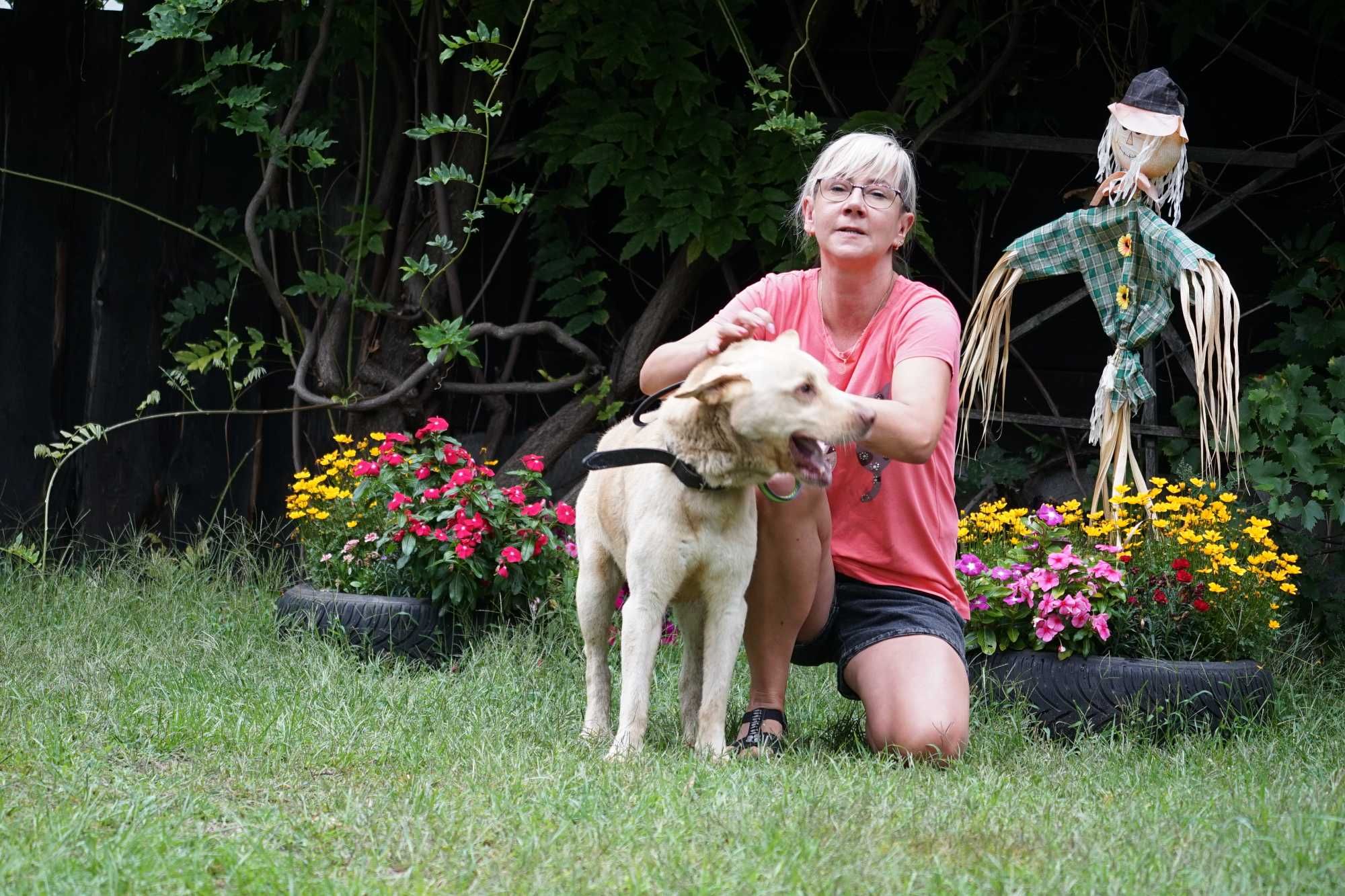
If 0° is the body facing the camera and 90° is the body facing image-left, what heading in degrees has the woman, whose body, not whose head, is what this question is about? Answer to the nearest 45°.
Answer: approximately 0°

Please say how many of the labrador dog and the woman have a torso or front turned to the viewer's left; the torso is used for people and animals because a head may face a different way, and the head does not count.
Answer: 0

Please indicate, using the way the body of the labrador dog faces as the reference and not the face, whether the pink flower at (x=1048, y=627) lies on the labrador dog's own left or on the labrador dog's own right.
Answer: on the labrador dog's own left

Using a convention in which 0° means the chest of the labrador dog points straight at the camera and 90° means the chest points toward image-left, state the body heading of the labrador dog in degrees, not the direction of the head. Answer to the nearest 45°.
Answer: approximately 315°

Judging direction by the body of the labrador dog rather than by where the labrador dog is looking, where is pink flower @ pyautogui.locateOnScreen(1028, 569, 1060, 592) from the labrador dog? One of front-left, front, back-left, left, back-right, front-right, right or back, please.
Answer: left

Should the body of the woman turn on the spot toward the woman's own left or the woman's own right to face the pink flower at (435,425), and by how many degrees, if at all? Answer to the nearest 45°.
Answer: approximately 135° to the woman's own right

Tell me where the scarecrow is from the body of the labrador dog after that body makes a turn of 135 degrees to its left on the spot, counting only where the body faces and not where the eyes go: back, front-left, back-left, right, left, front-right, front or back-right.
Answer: front-right

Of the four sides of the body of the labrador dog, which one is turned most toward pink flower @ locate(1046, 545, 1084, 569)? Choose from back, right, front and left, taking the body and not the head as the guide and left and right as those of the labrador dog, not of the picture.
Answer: left

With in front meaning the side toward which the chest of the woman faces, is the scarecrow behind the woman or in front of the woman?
behind
